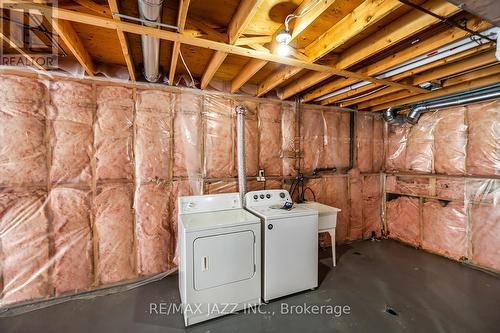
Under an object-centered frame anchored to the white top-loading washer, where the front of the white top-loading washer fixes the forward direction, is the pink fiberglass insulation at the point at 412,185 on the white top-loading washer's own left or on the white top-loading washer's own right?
on the white top-loading washer's own left

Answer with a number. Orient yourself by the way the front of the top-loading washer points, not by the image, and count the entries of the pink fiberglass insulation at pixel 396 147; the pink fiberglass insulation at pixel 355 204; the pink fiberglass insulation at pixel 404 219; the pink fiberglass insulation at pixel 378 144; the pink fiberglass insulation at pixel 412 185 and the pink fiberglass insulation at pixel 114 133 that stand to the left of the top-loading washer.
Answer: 5

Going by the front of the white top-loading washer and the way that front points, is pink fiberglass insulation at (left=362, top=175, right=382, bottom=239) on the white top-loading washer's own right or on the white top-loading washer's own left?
on the white top-loading washer's own left

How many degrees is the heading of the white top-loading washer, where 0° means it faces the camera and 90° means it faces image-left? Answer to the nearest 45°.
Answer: approximately 315°

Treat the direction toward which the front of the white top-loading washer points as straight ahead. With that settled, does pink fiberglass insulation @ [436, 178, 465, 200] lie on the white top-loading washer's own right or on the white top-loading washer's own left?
on the white top-loading washer's own left

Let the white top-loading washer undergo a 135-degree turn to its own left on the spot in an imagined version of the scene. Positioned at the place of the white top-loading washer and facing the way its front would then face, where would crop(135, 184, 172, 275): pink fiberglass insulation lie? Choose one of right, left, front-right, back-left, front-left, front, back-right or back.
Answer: left

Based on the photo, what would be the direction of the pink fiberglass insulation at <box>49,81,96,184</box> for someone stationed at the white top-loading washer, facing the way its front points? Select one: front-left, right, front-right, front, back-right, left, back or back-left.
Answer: back-right

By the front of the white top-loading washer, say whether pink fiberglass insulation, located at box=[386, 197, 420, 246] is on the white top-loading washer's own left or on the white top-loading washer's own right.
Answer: on the white top-loading washer's own left

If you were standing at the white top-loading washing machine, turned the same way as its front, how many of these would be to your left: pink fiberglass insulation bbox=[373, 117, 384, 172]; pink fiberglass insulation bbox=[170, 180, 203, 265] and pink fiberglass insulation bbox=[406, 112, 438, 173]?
2

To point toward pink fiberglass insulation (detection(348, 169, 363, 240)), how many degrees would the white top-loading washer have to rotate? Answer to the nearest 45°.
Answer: approximately 90° to its left

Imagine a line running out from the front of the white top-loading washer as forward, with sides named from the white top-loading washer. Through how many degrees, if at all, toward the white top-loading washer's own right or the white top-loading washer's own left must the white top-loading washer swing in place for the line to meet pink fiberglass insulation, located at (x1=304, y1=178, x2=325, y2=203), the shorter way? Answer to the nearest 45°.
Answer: approximately 135° to the white top-loading washer's own left

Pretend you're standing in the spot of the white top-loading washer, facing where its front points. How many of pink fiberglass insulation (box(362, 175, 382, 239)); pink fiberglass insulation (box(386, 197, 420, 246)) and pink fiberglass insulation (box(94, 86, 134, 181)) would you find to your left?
2
